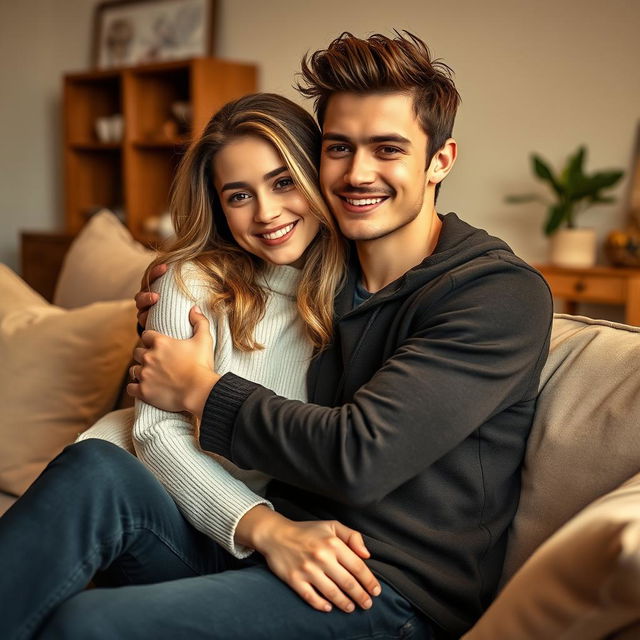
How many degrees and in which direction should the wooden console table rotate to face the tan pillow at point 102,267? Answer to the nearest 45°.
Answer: approximately 45° to its right

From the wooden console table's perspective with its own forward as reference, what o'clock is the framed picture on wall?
The framed picture on wall is roughly at 4 o'clock from the wooden console table.

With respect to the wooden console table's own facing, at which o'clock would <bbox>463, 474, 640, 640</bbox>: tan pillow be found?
The tan pillow is roughly at 12 o'clock from the wooden console table.

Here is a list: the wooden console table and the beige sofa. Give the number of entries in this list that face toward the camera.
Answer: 2

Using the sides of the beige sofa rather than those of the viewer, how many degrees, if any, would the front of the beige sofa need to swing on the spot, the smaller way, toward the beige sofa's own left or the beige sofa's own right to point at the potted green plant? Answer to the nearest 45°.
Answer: approximately 180°

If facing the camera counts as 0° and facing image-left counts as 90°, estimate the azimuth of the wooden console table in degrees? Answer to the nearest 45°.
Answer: approximately 0°

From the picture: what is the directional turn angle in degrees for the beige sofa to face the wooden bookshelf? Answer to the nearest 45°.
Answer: approximately 180°
